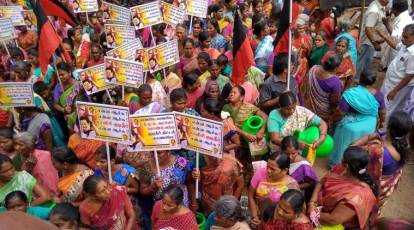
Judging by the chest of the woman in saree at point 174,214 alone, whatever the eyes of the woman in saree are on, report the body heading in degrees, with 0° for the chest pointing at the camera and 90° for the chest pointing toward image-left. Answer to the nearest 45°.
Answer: approximately 45°

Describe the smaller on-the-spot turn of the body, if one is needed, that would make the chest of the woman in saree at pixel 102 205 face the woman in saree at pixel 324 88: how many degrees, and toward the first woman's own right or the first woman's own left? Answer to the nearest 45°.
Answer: approximately 90° to the first woman's own left

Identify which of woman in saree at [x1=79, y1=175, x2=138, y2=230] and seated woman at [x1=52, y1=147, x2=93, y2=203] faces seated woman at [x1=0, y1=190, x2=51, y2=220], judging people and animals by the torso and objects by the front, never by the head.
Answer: seated woman at [x1=52, y1=147, x2=93, y2=203]

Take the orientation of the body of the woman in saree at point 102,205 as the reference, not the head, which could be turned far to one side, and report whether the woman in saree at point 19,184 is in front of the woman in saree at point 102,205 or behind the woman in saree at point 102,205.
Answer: behind

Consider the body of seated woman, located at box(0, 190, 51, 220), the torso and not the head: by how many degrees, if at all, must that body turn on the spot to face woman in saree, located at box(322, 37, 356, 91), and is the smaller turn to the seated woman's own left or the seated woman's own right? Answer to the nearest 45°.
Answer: approximately 135° to the seated woman's own left

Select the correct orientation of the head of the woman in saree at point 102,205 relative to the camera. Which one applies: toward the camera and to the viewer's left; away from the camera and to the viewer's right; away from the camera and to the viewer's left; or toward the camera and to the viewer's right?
toward the camera and to the viewer's right

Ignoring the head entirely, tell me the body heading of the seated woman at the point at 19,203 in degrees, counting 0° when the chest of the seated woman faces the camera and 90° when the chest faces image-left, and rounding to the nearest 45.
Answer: approximately 45°
